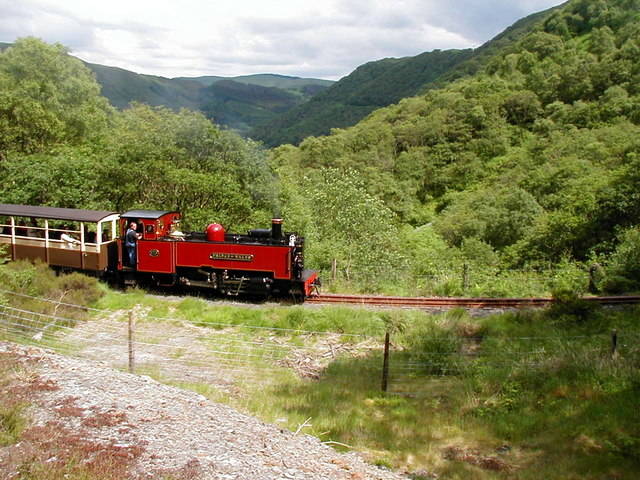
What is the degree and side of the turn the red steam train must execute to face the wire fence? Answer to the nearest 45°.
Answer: approximately 90° to its right

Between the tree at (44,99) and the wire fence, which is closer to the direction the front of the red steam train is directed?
the wire fence

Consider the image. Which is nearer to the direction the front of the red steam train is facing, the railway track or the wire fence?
the railway track

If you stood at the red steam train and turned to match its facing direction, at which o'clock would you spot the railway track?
The railway track is roughly at 1 o'clock from the red steam train.

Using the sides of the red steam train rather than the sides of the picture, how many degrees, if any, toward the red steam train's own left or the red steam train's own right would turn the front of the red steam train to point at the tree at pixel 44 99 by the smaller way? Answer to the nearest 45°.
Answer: approximately 90° to the red steam train's own left

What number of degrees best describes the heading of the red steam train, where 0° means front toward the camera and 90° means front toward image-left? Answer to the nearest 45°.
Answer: approximately 270°

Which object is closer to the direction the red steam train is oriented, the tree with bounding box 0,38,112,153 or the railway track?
the railway track
